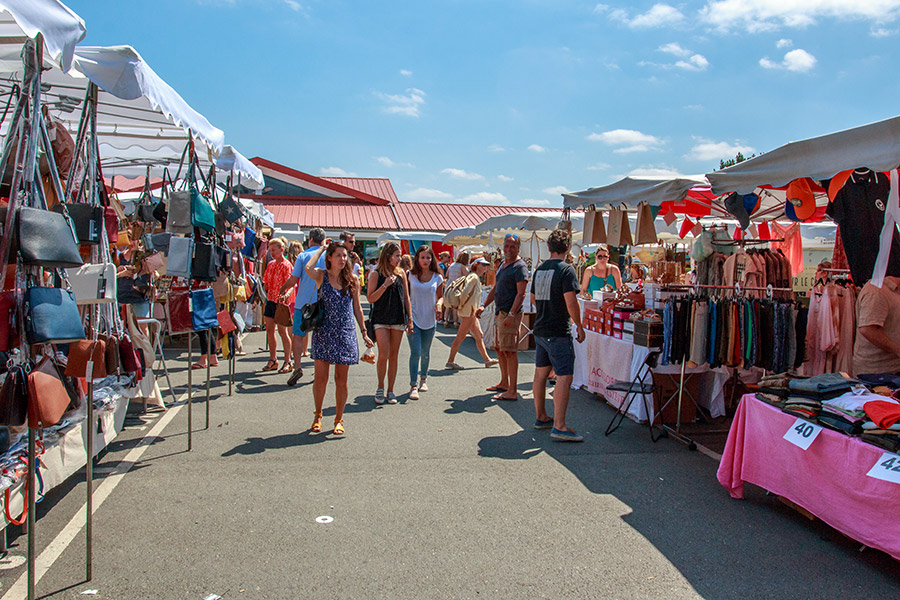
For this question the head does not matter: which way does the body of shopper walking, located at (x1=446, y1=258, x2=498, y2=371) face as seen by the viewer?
to the viewer's right

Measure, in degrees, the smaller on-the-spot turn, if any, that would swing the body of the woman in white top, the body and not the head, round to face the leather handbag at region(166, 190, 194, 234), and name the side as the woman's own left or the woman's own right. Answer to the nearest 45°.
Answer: approximately 45° to the woman's own right

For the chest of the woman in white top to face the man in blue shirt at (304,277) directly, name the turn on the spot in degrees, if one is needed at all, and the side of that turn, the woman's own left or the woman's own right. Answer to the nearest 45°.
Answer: approximately 90° to the woman's own right

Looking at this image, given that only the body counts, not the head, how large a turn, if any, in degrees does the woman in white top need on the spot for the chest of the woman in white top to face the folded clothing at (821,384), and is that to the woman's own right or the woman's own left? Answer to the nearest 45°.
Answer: approximately 45° to the woman's own left

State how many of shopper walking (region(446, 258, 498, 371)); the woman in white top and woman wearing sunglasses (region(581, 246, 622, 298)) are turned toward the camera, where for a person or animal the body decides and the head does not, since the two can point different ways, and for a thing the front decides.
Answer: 2

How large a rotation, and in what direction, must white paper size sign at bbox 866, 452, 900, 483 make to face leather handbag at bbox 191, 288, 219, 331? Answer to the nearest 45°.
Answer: approximately 45° to its right

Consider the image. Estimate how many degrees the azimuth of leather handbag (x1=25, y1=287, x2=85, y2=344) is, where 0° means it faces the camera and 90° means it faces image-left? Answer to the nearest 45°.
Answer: approximately 315°

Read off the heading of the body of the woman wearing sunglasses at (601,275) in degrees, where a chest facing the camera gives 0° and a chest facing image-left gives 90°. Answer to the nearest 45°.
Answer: approximately 0°

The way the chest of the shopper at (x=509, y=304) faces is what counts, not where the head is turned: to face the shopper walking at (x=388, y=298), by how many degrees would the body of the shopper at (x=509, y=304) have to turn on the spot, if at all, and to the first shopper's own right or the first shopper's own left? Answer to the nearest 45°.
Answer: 0° — they already face them

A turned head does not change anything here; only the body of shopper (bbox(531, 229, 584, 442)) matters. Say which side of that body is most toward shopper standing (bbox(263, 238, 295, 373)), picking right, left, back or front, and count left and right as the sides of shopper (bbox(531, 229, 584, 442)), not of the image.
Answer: left
